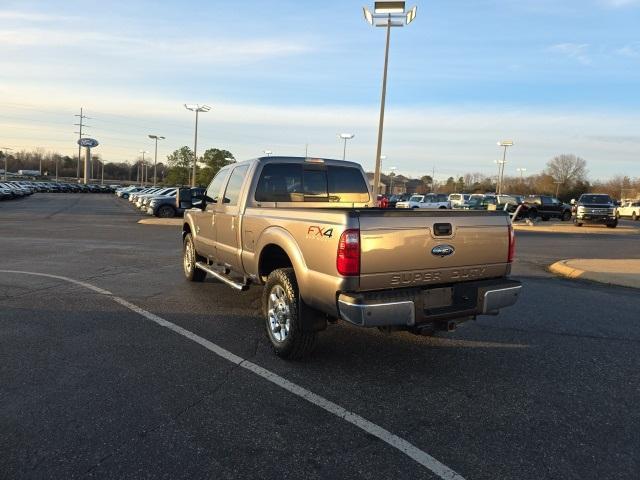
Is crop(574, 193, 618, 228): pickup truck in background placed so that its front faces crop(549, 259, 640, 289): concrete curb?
yes

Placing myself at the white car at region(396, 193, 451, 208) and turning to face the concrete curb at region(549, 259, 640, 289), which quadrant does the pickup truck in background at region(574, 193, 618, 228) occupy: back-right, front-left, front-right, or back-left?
front-left

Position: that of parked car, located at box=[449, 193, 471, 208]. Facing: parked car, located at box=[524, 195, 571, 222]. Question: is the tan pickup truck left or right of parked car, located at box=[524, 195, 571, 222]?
right

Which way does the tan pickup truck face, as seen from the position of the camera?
facing away from the viewer and to the left of the viewer

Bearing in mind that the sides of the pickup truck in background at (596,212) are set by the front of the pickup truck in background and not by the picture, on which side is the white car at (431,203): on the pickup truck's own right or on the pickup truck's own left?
on the pickup truck's own right

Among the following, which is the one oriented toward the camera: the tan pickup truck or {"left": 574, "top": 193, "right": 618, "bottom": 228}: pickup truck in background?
the pickup truck in background

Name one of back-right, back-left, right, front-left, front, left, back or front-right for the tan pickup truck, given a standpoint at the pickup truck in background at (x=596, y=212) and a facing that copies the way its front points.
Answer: front

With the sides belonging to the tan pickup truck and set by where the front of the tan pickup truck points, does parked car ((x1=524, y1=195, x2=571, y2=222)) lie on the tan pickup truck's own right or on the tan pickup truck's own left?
on the tan pickup truck's own right

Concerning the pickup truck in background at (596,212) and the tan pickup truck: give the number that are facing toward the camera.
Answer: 1

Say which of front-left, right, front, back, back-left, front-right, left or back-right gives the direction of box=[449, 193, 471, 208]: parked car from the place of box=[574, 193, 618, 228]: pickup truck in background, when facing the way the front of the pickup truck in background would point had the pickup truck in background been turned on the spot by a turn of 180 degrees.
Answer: front-left

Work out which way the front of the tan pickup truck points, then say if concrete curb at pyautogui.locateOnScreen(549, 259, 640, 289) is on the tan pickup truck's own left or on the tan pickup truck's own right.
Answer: on the tan pickup truck's own right

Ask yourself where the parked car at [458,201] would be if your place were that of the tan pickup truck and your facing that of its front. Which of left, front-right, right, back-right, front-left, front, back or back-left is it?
front-right

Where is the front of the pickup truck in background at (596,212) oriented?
toward the camera
